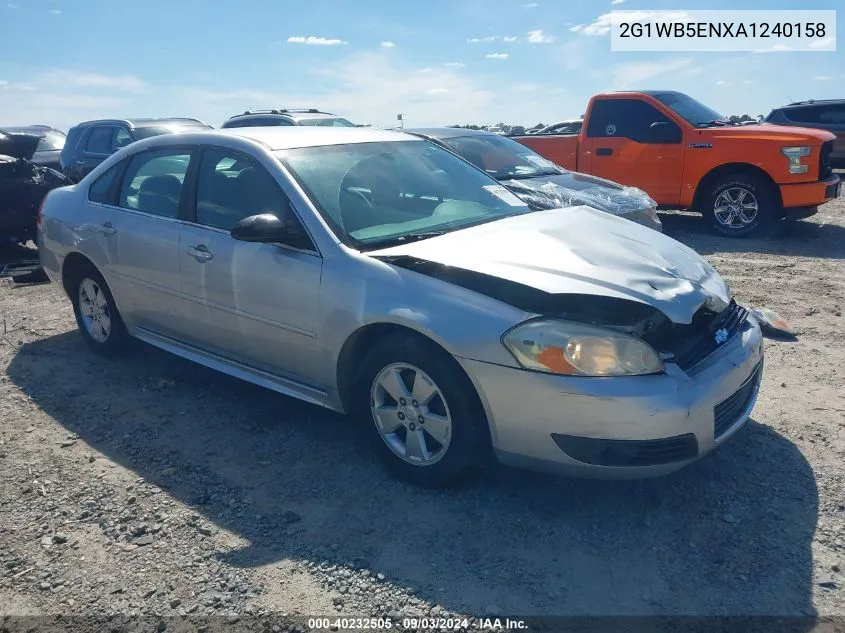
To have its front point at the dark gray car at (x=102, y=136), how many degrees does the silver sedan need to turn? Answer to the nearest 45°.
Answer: approximately 180°

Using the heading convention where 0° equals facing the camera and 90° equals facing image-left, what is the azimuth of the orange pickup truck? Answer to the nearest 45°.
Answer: approximately 270°

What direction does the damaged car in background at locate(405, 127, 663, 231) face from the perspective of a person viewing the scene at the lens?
facing the viewer and to the right of the viewer

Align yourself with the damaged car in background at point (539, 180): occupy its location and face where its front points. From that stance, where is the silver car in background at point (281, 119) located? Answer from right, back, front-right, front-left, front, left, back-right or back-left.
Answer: back

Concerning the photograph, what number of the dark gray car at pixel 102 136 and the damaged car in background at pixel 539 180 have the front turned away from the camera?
0

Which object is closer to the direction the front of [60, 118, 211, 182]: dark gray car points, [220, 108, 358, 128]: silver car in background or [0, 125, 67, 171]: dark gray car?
the silver car in background

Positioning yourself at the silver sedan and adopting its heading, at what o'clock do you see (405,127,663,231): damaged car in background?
The damaged car in background is roughly at 8 o'clock from the silver sedan.

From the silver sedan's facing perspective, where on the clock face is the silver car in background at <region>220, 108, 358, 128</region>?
The silver car in background is roughly at 7 o'clock from the silver sedan.

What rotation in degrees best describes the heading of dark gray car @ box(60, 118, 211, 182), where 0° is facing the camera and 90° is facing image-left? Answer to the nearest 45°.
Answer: approximately 315°
